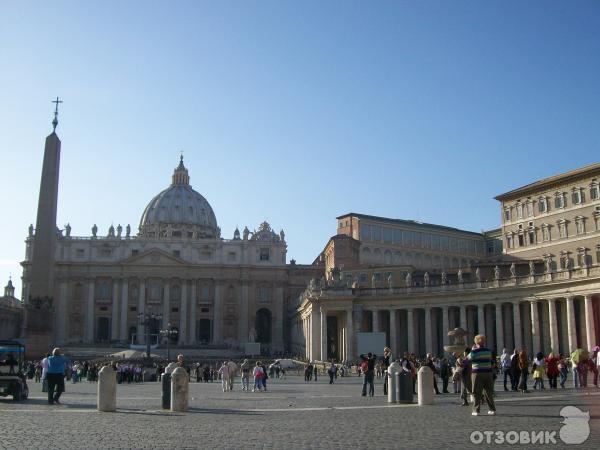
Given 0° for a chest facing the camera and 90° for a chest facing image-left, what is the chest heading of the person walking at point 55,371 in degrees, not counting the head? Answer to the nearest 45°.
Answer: approximately 180°

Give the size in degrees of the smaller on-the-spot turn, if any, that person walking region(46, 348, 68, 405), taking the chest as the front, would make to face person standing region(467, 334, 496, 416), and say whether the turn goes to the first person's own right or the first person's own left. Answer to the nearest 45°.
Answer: approximately 135° to the first person's own right

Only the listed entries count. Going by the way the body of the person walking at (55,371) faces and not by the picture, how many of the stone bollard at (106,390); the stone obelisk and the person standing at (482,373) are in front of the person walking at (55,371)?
1

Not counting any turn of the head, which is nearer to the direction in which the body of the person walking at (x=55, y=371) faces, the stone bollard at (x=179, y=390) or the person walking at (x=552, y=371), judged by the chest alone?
the person walking

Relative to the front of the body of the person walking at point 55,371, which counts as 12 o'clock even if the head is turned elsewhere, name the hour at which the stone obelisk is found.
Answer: The stone obelisk is roughly at 12 o'clock from the person walking.

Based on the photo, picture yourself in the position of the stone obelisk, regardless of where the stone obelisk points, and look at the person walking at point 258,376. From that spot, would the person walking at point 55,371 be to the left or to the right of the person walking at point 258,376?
right

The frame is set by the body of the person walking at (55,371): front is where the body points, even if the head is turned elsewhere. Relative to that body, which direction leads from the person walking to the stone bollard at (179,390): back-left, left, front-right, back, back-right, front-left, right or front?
back-right

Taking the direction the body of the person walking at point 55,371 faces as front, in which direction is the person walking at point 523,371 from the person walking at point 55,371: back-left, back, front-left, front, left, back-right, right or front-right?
right

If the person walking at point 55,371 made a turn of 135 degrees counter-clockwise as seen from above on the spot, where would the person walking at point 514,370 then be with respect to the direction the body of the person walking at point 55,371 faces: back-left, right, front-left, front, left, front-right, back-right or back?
back-left

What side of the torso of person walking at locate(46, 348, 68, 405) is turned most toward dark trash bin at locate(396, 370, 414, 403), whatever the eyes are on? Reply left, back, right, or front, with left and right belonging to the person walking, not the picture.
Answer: right

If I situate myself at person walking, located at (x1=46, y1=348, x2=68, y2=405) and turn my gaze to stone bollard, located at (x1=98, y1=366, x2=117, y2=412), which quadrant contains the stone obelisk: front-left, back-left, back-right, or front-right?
back-left

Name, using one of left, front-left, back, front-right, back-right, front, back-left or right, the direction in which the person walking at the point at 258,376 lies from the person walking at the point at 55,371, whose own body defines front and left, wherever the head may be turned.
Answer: front-right
